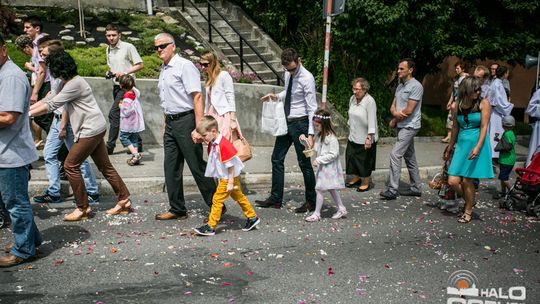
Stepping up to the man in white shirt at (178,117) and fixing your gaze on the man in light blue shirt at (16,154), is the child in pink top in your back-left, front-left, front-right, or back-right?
back-right

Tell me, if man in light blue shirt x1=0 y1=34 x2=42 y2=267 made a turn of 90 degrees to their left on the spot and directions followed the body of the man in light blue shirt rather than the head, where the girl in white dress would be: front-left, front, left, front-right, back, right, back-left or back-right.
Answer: left

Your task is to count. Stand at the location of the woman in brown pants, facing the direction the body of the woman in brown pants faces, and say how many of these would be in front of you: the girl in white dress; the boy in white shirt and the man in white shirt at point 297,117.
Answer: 0

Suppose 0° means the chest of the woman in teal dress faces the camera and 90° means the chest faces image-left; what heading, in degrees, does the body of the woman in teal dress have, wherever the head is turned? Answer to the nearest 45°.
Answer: approximately 45°

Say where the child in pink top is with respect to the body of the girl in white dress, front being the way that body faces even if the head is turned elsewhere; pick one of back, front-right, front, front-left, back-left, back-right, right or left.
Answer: front-right

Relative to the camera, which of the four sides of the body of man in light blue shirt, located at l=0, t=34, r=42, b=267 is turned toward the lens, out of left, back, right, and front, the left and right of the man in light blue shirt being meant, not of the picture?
left

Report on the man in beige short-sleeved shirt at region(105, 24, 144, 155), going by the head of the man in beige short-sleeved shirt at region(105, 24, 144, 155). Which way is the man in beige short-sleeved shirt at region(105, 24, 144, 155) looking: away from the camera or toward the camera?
toward the camera

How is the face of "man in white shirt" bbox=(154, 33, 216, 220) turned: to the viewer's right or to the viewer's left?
to the viewer's left

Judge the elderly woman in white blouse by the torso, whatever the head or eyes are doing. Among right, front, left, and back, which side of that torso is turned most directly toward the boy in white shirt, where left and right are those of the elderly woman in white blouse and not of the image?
front

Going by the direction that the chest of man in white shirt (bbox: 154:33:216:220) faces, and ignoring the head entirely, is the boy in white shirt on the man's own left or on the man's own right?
on the man's own left

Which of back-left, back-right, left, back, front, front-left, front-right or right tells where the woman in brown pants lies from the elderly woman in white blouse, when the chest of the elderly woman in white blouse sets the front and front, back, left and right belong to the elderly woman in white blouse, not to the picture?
front

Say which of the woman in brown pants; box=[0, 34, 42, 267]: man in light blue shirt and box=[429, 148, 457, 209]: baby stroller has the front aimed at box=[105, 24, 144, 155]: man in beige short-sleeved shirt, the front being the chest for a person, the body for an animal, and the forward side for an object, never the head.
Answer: the baby stroller

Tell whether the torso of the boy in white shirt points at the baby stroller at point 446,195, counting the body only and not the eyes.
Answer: no

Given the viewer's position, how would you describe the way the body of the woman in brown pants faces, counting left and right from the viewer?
facing to the left of the viewer

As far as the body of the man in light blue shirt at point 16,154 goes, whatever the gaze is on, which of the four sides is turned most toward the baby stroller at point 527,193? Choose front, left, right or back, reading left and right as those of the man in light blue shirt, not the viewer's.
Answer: back

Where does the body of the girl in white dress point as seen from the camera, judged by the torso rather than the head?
to the viewer's left

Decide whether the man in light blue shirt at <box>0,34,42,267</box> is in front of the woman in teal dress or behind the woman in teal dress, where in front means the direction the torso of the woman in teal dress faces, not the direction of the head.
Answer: in front

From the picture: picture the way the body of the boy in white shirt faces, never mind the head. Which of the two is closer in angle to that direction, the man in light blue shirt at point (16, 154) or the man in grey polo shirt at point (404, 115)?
the man in light blue shirt

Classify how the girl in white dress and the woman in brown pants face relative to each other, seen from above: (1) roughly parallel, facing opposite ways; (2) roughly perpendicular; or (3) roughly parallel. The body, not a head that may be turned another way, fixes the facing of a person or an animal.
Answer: roughly parallel
